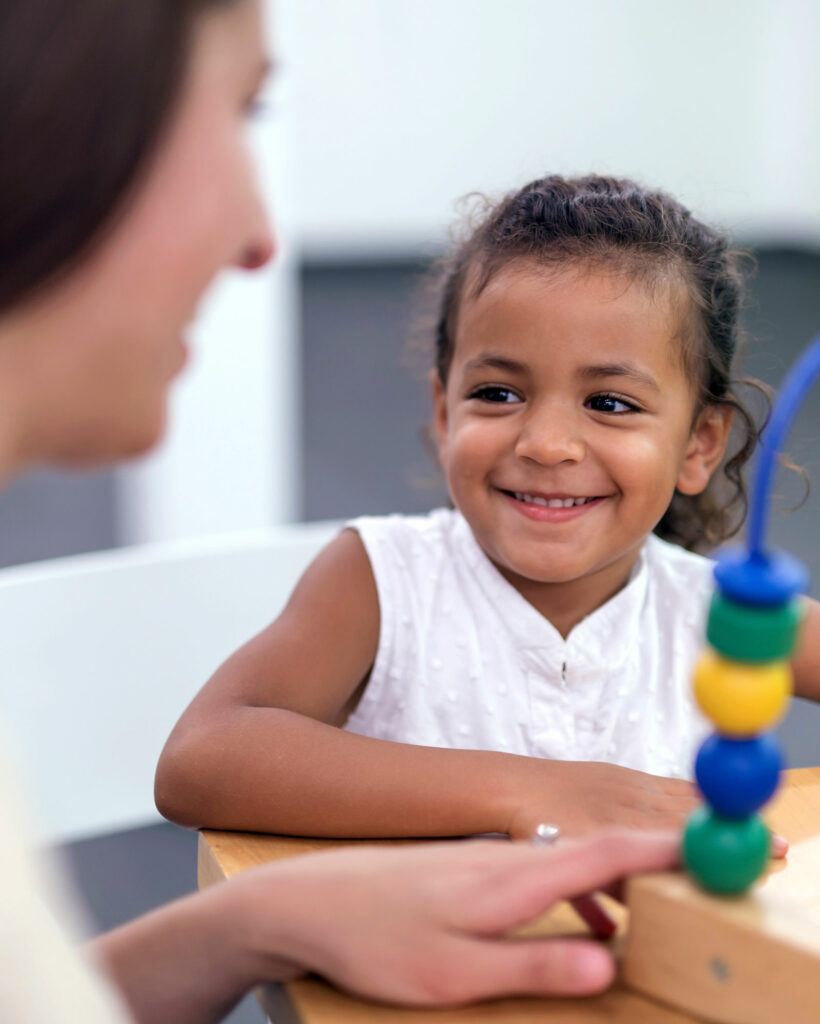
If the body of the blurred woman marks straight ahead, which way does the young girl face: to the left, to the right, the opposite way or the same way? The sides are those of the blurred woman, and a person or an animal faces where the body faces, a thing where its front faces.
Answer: to the right

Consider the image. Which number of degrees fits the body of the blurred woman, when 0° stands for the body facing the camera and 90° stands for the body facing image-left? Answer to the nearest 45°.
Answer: approximately 270°

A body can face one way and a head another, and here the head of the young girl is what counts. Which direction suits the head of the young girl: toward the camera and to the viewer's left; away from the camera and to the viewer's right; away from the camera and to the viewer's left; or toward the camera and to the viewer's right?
toward the camera and to the viewer's left

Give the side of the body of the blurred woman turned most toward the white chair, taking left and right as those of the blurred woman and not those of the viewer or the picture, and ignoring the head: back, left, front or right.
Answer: left

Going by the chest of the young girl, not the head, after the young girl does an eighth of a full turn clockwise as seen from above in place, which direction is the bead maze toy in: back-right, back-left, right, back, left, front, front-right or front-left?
front-left

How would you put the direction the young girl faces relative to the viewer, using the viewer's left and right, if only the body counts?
facing the viewer

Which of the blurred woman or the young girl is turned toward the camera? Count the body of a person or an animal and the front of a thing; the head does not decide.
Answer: the young girl
